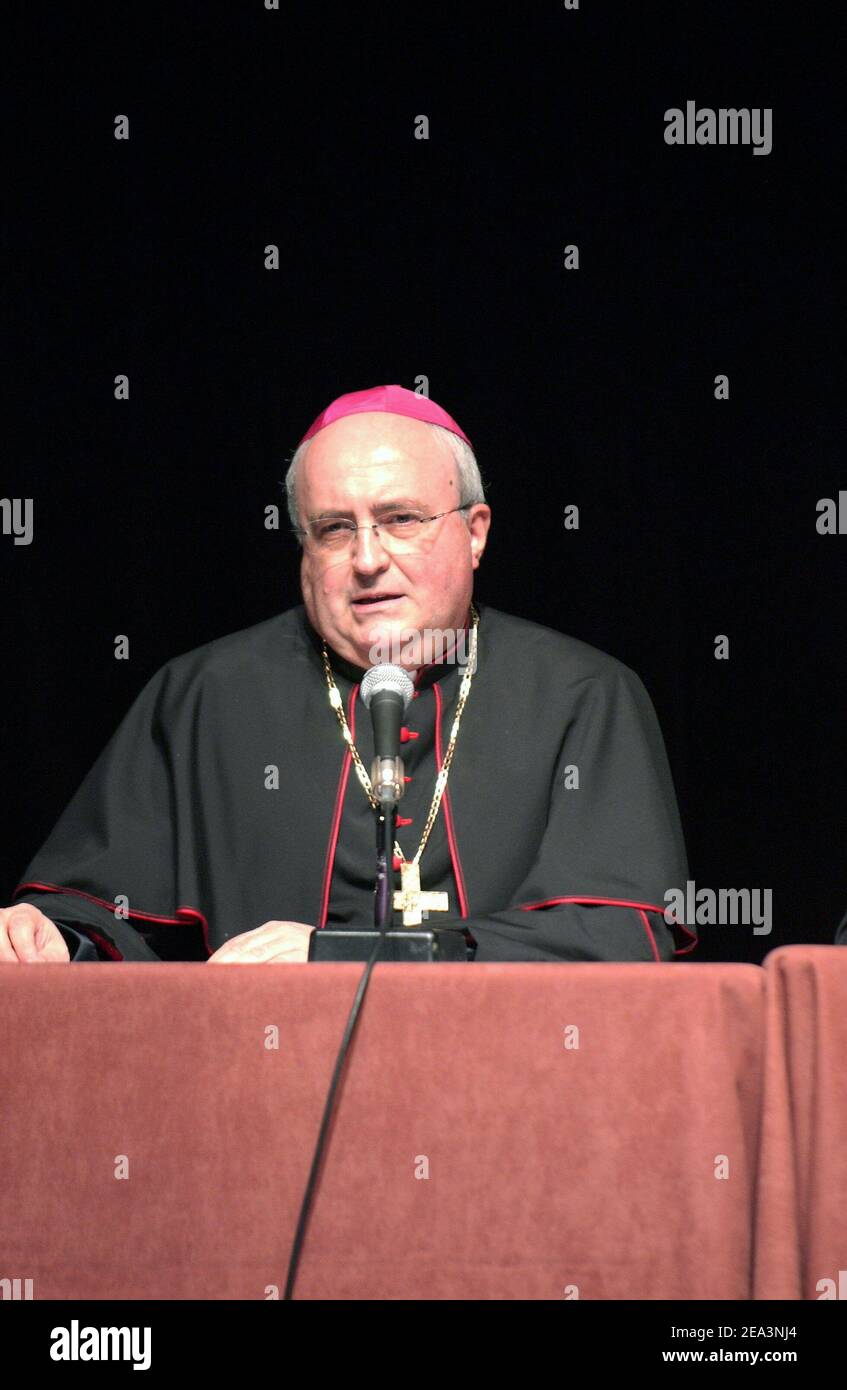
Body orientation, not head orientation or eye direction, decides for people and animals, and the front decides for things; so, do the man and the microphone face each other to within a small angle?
yes

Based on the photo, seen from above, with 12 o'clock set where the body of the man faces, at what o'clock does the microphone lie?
The microphone is roughly at 12 o'clock from the man.

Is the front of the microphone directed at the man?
yes

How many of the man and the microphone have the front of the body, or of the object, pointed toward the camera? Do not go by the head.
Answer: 1

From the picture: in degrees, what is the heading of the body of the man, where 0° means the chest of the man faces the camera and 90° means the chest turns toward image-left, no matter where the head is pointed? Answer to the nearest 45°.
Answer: approximately 0°

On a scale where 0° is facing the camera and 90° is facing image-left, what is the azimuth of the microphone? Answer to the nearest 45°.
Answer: approximately 180°

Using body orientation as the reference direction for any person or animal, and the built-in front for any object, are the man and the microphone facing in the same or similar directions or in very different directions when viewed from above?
very different directions
